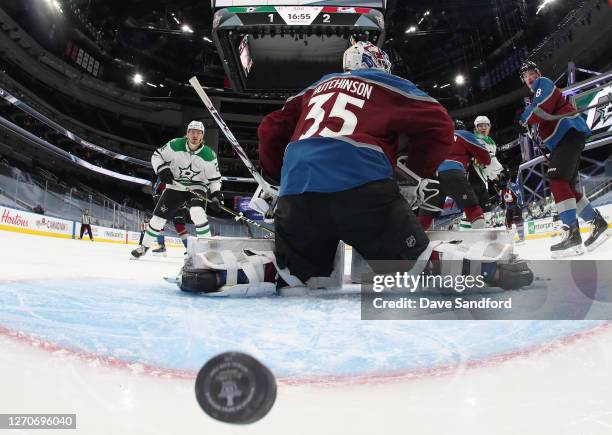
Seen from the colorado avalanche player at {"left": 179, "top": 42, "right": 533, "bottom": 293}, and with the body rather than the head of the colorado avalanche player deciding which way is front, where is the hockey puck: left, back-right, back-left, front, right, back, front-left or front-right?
back

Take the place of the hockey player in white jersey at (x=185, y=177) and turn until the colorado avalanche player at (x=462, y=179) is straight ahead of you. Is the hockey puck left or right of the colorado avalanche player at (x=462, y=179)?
right

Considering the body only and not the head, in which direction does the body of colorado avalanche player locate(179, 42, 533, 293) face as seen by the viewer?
away from the camera

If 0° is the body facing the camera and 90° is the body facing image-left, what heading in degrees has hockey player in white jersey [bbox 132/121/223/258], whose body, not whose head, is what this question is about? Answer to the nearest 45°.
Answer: approximately 0°

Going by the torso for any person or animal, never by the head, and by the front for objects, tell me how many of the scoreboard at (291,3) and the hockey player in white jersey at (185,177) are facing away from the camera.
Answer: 0
